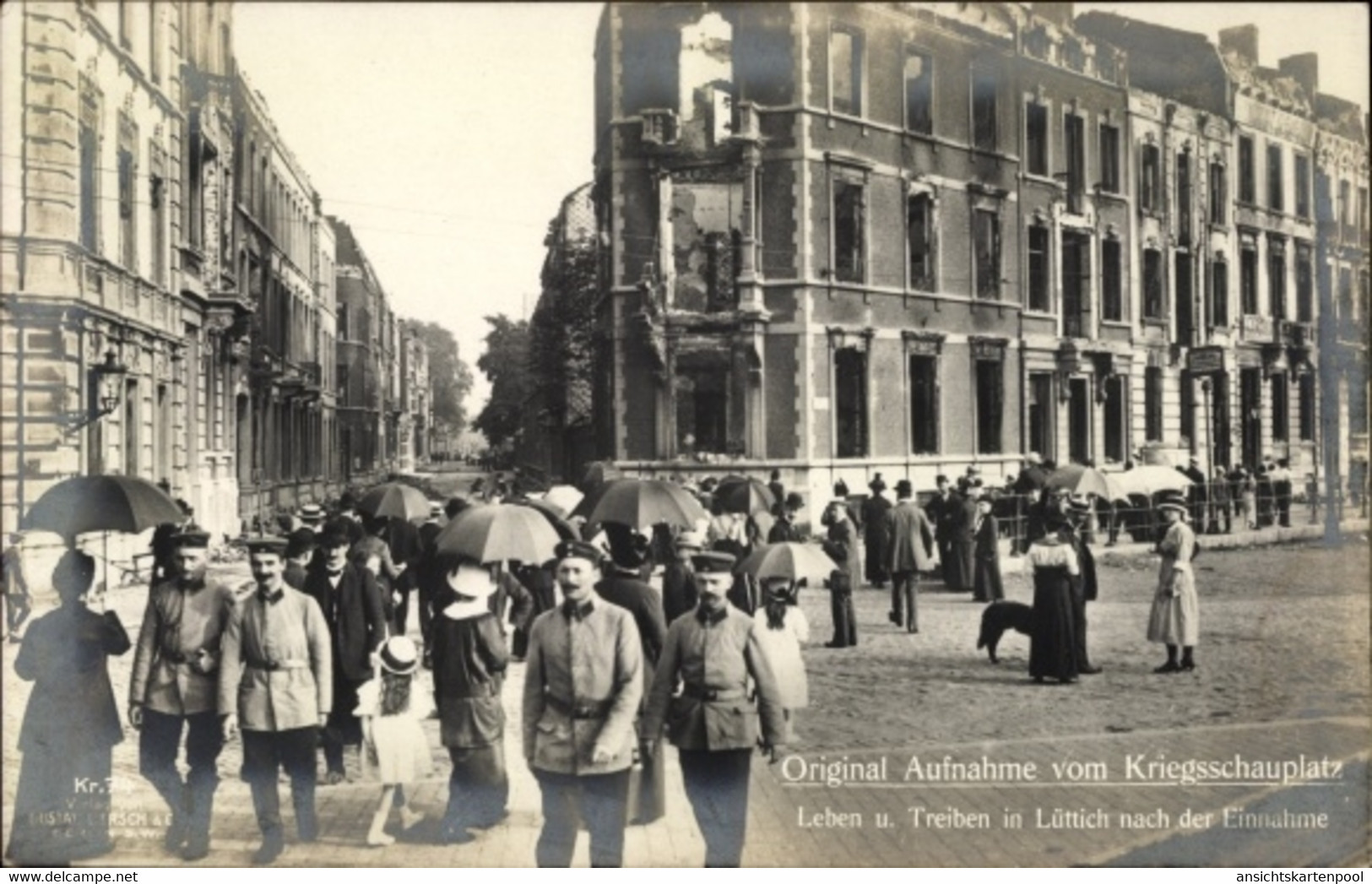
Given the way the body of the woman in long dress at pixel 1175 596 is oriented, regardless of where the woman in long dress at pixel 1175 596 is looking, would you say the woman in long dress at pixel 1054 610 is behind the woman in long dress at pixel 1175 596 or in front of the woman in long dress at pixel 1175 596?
in front

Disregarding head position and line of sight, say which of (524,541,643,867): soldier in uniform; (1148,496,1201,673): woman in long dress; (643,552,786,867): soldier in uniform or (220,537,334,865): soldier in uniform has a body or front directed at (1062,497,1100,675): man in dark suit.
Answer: the woman in long dress

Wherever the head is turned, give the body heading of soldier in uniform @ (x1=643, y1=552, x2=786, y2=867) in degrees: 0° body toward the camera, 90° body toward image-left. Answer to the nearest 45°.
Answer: approximately 0°

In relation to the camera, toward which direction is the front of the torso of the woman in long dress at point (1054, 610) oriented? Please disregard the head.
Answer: away from the camera
